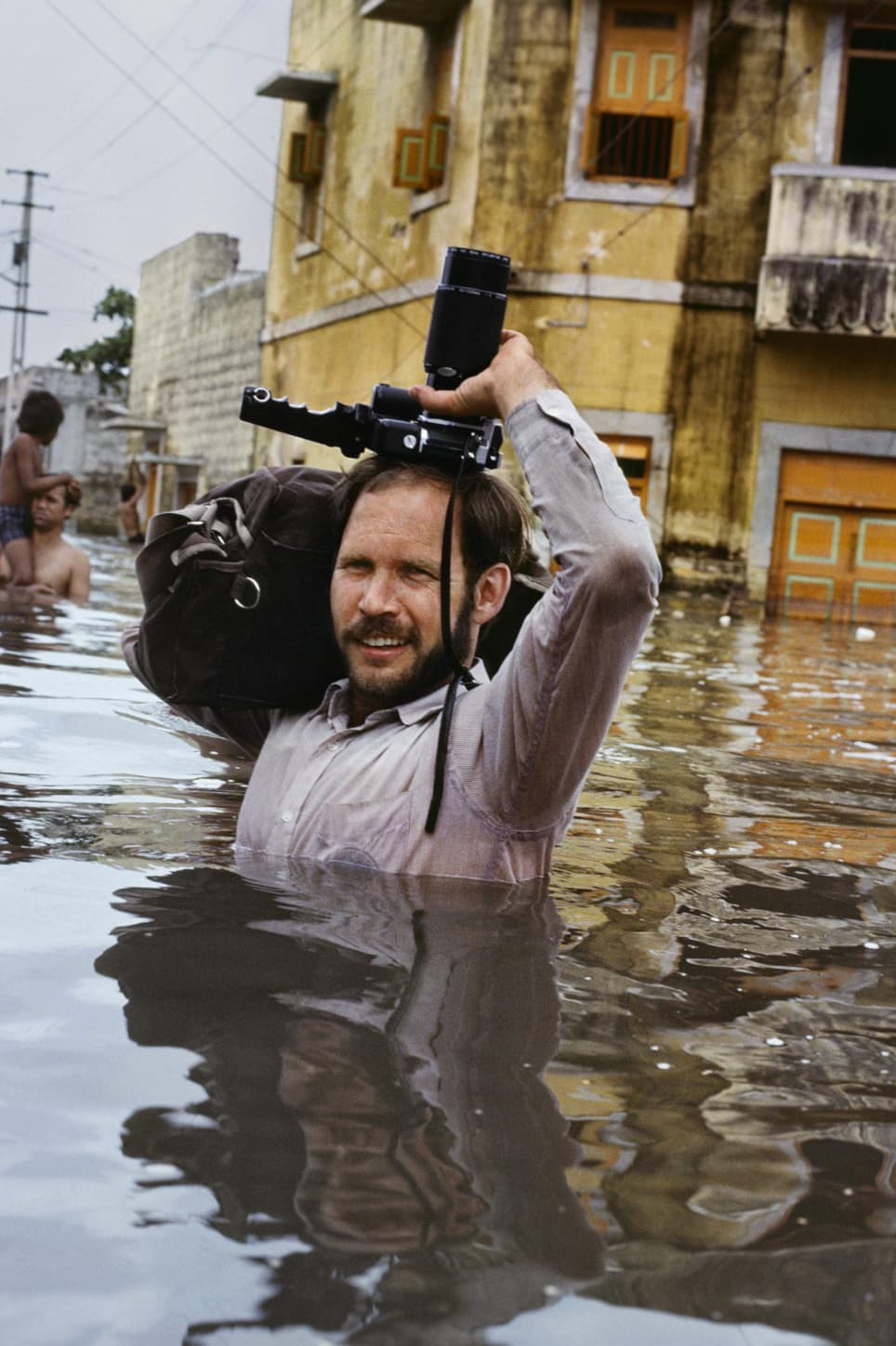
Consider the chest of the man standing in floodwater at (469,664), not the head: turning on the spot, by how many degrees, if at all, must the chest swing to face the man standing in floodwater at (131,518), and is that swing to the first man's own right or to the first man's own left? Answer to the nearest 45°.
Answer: approximately 135° to the first man's own right

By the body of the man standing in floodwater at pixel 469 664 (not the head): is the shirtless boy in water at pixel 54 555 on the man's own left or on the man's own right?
on the man's own right

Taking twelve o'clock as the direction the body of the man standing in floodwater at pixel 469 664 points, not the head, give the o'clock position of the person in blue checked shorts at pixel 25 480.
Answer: The person in blue checked shorts is roughly at 4 o'clock from the man standing in floodwater.

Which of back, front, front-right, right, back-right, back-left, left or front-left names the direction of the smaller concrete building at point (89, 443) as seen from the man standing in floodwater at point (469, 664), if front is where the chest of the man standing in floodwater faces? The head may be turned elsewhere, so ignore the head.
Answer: back-right

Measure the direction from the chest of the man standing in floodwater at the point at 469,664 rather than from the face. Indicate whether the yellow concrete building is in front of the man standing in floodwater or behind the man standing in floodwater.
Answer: behind

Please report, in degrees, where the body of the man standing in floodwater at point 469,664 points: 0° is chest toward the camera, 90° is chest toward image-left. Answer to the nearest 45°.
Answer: approximately 45°

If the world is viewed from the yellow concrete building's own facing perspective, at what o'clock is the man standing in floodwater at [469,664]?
The man standing in floodwater is roughly at 12 o'clock from the yellow concrete building.

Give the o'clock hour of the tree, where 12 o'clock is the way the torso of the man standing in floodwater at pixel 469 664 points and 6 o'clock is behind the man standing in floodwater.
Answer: The tree is roughly at 4 o'clock from the man standing in floodwater.
